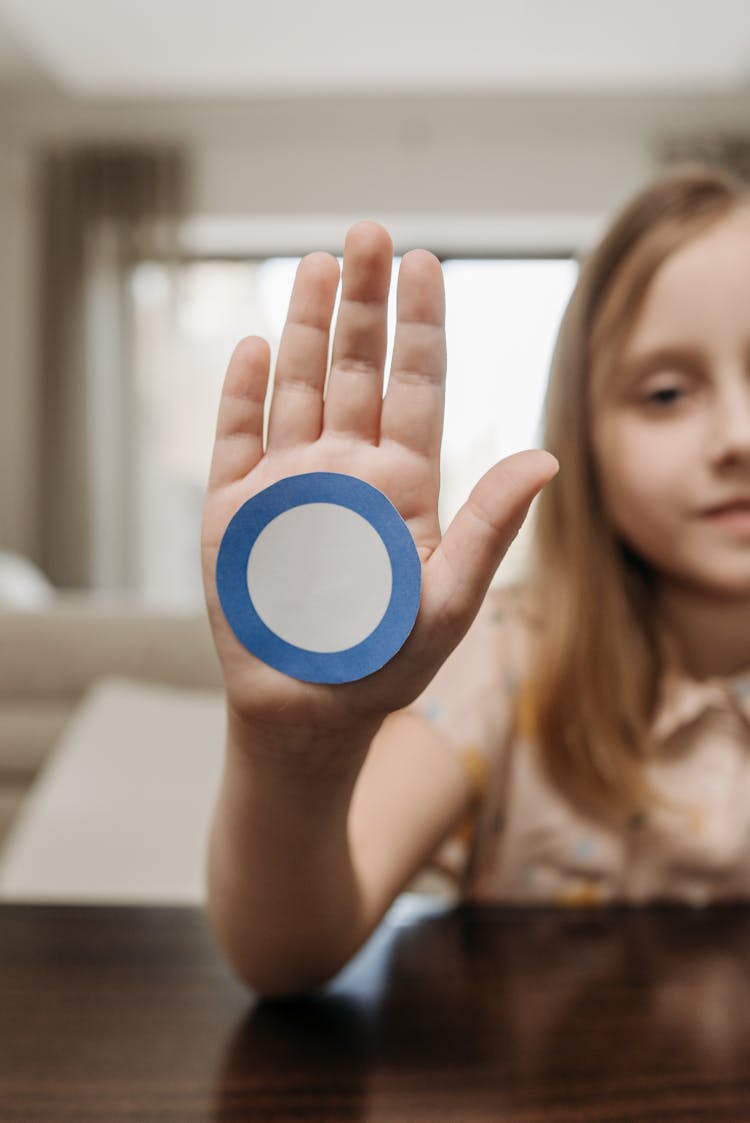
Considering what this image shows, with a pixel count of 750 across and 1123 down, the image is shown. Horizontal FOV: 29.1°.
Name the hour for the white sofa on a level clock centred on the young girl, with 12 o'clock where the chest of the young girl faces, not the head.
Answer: The white sofa is roughly at 5 o'clock from the young girl.

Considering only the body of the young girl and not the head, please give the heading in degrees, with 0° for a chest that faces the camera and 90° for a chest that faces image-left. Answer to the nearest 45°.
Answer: approximately 0°
